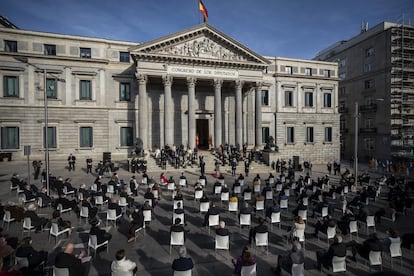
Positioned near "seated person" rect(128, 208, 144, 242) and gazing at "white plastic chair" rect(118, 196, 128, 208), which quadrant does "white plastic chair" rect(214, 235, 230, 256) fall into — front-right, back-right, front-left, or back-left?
back-right

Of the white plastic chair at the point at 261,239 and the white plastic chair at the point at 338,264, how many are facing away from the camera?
2

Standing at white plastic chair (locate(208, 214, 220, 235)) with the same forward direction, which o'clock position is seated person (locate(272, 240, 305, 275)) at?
The seated person is roughly at 5 o'clock from the white plastic chair.

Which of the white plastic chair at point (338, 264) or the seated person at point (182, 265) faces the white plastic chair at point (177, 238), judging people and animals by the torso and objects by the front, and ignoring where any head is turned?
the seated person

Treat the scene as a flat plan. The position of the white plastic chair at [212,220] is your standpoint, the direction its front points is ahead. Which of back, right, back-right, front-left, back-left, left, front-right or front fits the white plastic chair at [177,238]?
back-left

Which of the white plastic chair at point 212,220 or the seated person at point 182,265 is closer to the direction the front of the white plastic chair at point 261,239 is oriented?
the white plastic chair

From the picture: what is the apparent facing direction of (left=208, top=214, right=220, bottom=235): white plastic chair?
away from the camera

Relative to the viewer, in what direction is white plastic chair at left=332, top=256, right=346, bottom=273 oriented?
away from the camera

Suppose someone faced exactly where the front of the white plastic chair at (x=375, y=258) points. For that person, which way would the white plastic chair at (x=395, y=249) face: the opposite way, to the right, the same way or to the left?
the same way

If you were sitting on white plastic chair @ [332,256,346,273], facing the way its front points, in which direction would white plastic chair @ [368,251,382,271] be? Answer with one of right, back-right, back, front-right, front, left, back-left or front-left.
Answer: front-right

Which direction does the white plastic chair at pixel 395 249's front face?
away from the camera

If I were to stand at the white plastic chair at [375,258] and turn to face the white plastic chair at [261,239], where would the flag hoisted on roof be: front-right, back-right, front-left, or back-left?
front-right

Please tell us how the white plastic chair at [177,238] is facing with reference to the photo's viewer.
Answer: facing away from the viewer

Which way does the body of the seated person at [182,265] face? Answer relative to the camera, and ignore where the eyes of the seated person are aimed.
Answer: away from the camera

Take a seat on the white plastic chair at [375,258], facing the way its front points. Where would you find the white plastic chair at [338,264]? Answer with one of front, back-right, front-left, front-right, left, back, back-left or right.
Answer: back-left

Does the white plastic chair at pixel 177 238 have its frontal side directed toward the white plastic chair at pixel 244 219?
no

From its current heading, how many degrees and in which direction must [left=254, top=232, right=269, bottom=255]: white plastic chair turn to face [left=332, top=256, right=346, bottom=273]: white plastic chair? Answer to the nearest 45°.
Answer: approximately 135° to its right

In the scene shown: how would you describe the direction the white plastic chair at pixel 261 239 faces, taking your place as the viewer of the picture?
facing away from the viewer

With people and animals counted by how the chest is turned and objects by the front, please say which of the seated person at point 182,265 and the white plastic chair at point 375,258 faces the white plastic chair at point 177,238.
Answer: the seated person

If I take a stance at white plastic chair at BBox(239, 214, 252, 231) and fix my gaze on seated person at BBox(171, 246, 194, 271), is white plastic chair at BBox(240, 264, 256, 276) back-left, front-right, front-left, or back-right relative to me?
front-left

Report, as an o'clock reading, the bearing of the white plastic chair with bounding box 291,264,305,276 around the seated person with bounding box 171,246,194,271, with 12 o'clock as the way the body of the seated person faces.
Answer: The white plastic chair is roughly at 3 o'clock from the seated person.

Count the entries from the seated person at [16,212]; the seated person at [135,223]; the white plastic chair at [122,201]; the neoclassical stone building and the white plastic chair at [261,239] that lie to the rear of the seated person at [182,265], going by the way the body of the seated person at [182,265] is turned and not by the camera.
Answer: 0

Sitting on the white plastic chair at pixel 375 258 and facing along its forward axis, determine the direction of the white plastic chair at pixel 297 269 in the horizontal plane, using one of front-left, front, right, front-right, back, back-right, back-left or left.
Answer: back-left

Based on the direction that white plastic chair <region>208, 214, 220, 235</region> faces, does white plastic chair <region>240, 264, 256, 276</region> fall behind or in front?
behind
